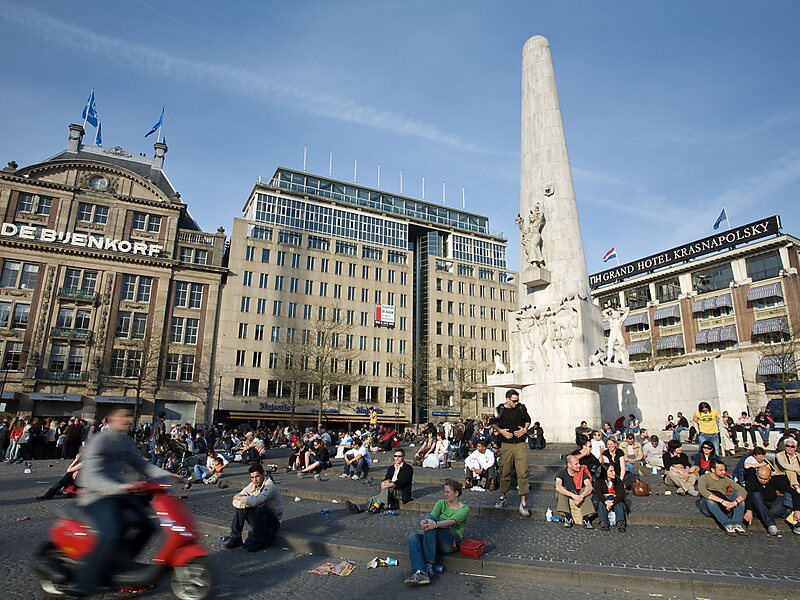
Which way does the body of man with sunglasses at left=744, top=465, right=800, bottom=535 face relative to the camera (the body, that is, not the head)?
toward the camera

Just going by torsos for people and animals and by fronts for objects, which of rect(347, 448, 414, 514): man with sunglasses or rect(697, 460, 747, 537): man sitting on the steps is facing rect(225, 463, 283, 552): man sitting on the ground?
the man with sunglasses

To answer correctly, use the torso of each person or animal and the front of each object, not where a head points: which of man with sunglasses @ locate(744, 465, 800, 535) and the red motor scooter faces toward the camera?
the man with sunglasses

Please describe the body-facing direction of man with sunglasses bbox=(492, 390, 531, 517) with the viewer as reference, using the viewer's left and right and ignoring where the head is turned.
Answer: facing the viewer

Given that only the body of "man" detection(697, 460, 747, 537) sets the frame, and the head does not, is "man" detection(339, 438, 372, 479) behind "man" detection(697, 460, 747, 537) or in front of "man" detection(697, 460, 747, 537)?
behind

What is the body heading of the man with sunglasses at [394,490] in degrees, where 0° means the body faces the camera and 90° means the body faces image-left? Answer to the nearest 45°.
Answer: approximately 45°

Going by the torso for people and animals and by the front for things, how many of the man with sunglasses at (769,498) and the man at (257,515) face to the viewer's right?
0

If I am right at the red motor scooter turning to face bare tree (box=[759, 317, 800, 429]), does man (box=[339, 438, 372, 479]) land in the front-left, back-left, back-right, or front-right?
front-left

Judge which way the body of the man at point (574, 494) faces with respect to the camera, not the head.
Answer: toward the camera

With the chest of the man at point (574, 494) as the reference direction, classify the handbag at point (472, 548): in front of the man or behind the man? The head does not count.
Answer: in front

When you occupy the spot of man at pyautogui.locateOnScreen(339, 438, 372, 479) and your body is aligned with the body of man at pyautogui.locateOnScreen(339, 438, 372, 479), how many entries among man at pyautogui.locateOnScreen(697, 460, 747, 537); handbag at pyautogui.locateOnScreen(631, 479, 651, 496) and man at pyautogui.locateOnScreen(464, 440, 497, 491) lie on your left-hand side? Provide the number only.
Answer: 3
